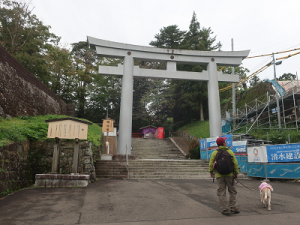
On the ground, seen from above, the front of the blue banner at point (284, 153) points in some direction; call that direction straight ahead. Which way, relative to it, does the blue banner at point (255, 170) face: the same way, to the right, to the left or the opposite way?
the same way

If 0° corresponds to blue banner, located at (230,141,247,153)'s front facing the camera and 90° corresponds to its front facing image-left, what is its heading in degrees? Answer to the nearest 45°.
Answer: approximately 0°

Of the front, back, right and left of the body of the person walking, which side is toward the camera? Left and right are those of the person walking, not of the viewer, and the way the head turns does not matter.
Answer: back

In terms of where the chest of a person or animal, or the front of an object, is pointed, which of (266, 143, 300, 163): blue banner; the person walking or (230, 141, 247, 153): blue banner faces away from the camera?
the person walking

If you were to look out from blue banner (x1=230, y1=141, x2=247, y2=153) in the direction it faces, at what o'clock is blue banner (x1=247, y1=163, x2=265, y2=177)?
blue banner (x1=247, y1=163, x2=265, y2=177) is roughly at 11 o'clock from blue banner (x1=230, y1=141, x2=247, y2=153).

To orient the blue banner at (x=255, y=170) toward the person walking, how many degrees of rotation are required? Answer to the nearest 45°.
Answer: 0° — it already faces them

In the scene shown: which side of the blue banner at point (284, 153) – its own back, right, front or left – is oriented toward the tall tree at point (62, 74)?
right

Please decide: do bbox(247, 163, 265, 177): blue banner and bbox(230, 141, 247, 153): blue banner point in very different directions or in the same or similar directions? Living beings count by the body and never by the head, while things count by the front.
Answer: same or similar directions

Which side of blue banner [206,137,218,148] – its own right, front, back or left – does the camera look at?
front

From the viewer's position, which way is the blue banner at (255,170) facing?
facing the viewer

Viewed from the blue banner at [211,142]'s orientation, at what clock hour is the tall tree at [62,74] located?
The tall tree is roughly at 4 o'clock from the blue banner.

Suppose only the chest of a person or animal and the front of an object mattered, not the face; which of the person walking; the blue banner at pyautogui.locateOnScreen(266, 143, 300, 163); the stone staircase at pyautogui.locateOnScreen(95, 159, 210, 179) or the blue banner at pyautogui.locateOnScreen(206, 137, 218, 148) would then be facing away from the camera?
the person walking

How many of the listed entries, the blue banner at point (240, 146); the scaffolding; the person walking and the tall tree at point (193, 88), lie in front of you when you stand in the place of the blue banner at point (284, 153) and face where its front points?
1

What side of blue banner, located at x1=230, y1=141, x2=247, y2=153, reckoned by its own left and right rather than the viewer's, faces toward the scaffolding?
back

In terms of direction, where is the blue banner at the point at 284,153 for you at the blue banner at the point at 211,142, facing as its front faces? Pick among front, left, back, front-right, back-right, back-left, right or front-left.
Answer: front-left

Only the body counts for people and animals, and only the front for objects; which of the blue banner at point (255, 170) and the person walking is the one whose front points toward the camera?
the blue banner

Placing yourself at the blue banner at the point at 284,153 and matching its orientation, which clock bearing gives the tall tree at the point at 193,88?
The tall tree is roughly at 5 o'clock from the blue banner.

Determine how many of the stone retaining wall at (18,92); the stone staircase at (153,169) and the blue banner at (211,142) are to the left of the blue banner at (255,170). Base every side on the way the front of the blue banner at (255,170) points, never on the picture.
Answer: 0

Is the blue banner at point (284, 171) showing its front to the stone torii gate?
no
